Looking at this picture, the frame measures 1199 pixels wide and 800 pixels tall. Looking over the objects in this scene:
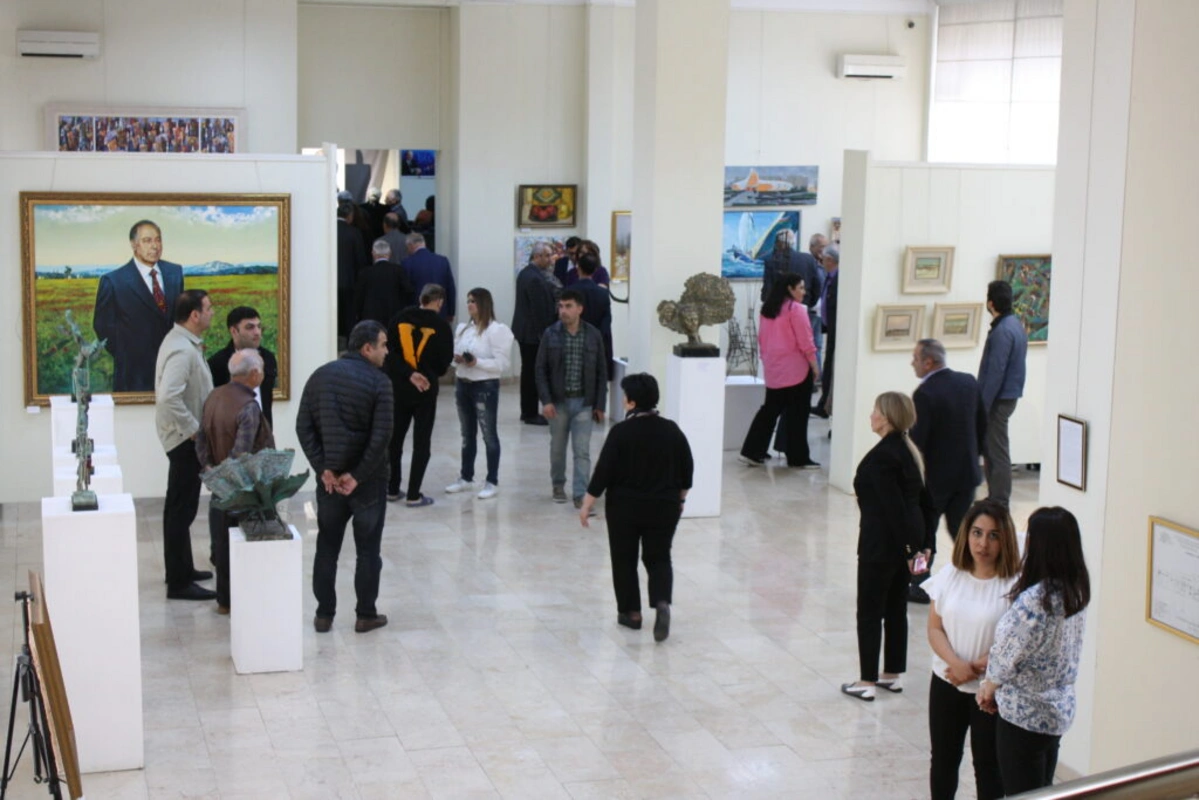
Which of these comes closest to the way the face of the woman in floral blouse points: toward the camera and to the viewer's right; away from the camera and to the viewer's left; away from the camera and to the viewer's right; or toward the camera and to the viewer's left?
away from the camera and to the viewer's left

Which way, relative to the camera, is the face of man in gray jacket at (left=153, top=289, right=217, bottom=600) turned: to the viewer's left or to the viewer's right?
to the viewer's right

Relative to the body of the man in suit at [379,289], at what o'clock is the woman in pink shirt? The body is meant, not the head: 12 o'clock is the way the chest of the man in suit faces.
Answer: The woman in pink shirt is roughly at 4 o'clock from the man in suit.

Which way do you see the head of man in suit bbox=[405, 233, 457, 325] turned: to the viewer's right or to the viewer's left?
to the viewer's left

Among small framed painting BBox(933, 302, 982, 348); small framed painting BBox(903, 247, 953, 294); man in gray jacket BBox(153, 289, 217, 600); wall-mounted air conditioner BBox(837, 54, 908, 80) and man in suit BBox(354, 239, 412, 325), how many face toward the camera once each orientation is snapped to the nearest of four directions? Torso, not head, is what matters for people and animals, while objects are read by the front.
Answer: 3

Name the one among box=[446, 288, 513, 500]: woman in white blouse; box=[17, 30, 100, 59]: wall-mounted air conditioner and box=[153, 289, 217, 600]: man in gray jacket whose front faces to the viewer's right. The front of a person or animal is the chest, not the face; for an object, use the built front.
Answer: the man in gray jacket

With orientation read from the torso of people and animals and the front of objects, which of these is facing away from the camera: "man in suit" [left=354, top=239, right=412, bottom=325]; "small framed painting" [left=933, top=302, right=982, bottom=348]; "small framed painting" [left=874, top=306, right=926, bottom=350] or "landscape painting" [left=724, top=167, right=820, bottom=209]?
the man in suit

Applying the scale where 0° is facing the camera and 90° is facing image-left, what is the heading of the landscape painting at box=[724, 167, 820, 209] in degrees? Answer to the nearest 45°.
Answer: approximately 0°

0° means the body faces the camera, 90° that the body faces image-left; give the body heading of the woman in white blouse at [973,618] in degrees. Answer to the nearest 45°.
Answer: approximately 0°

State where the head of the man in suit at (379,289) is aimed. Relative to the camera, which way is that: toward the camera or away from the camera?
away from the camera

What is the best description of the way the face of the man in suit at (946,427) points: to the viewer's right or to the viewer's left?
to the viewer's left

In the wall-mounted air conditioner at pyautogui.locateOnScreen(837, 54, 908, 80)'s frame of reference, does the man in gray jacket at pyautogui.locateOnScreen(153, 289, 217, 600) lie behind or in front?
in front

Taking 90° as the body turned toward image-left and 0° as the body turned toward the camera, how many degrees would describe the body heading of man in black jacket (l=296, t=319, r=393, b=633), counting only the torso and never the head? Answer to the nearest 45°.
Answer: approximately 225°
